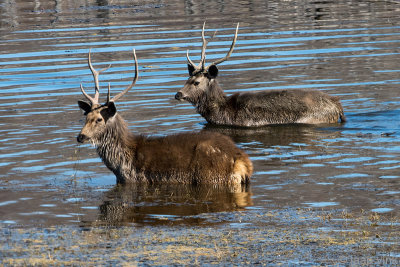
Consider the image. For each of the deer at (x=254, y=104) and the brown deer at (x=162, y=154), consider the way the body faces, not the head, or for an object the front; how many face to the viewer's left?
2

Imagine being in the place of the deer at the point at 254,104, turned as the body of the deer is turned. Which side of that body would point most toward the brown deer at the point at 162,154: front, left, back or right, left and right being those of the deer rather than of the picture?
left

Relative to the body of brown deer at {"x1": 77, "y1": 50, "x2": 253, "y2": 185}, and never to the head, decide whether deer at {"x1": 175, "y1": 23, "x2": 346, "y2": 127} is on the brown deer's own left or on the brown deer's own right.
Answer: on the brown deer's own right

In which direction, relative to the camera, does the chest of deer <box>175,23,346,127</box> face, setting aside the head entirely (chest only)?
to the viewer's left

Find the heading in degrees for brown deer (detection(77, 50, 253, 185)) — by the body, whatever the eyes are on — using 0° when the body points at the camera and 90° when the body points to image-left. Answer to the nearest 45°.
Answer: approximately 90°
